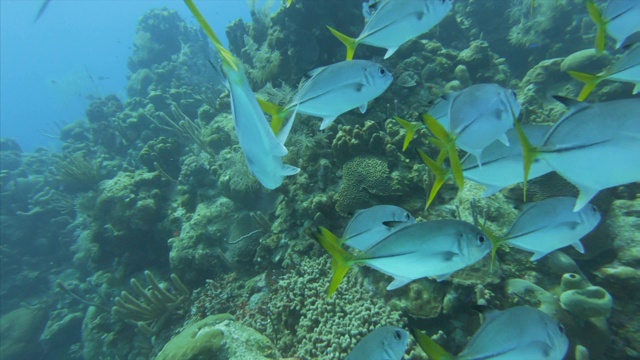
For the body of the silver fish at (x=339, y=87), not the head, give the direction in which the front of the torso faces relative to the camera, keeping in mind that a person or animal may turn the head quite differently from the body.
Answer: to the viewer's right

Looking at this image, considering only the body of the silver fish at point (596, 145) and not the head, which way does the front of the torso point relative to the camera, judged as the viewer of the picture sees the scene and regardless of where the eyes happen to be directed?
to the viewer's right

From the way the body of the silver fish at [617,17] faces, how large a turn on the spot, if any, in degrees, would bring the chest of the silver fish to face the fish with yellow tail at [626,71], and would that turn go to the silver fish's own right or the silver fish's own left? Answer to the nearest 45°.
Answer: approximately 90° to the silver fish's own right

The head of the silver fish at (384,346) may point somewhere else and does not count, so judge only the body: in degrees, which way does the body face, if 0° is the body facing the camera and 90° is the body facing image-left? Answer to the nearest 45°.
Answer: approximately 270°

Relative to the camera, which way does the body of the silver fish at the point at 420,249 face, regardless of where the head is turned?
to the viewer's right

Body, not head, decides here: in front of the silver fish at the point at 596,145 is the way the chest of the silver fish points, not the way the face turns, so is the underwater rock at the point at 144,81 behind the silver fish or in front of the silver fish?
behind

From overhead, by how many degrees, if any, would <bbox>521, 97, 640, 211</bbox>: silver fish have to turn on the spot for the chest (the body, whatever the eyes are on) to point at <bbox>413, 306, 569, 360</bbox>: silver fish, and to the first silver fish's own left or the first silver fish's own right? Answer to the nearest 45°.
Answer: approximately 135° to the first silver fish's own right

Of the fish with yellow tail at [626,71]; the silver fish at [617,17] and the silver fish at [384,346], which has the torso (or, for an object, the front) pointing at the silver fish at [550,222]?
the silver fish at [384,346]

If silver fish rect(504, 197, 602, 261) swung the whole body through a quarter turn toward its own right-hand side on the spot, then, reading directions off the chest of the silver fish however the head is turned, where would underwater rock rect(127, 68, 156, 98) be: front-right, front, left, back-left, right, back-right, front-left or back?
back-right

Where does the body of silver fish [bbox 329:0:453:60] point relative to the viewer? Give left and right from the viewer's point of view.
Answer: facing to the right of the viewer
